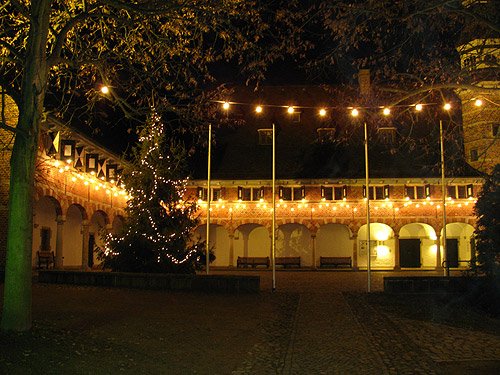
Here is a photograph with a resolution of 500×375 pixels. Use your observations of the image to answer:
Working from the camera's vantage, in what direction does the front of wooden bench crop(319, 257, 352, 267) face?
facing the viewer

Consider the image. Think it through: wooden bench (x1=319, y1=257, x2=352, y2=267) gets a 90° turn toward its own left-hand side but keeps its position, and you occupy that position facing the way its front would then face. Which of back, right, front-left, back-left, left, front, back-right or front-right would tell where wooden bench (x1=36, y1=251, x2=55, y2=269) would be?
back-right

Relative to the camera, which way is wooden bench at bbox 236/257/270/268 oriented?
toward the camera

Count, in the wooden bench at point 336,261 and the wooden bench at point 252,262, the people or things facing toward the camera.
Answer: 2

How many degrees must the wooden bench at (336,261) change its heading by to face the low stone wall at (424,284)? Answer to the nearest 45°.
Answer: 0° — it already faces it

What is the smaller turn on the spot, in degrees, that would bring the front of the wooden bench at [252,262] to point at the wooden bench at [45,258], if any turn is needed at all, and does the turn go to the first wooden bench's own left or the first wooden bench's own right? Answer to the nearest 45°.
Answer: approximately 45° to the first wooden bench's own right

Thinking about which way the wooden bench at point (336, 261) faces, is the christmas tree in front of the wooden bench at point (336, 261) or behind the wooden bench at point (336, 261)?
in front

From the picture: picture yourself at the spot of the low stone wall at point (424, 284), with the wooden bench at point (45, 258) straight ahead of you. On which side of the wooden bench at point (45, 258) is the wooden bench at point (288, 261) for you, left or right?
right

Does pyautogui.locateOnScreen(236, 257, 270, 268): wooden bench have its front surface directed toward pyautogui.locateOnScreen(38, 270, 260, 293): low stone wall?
yes

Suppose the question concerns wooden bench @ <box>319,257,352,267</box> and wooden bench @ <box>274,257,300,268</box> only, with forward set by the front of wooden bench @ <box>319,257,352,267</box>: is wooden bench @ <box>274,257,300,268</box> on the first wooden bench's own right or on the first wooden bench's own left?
on the first wooden bench's own right

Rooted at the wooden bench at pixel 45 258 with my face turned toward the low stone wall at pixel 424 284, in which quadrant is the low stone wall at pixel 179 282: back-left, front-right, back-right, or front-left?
front-right

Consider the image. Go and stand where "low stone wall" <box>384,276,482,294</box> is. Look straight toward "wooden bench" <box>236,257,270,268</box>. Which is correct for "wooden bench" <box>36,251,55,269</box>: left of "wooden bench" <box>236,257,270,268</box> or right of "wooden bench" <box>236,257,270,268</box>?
left

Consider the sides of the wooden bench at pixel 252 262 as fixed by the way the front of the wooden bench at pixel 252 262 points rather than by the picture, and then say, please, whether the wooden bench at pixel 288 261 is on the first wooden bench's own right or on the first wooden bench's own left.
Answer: on the first wooden bench's own left

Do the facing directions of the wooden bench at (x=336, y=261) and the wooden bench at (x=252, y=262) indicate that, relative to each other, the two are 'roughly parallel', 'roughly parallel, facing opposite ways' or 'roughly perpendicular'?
roughly parallel
